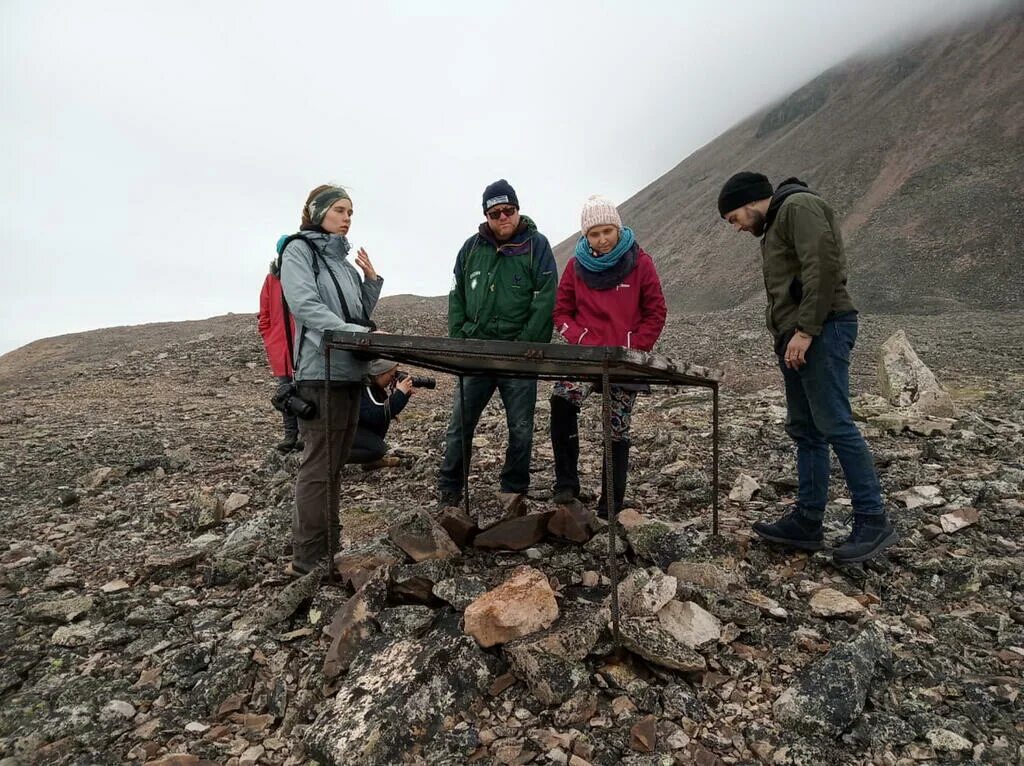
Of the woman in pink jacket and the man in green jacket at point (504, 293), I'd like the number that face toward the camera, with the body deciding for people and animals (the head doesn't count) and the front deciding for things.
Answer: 2

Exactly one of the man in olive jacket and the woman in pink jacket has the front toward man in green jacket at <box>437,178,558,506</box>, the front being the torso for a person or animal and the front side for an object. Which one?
the man in olive jacket

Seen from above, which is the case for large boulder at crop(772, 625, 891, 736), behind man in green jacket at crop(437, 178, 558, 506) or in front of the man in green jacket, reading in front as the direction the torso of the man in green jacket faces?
in front

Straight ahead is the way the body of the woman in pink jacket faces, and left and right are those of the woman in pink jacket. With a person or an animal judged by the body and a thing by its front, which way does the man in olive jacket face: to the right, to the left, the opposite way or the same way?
to the right

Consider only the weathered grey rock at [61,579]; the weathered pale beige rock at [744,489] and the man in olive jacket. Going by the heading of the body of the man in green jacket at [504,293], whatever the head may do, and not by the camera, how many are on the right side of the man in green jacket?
1

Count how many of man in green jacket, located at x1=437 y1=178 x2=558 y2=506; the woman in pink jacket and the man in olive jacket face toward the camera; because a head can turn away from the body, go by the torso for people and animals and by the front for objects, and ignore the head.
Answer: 2

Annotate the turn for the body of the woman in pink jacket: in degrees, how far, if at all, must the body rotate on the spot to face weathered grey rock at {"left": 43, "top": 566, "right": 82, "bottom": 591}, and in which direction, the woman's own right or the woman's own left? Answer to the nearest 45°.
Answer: approximately 90° to the woman's own right

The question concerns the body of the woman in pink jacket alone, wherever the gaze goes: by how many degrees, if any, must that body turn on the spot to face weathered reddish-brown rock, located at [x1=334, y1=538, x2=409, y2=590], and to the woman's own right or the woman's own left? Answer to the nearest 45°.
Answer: approximately 45° to the woman's own right

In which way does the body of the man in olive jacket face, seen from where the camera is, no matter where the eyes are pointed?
to the viewer's left

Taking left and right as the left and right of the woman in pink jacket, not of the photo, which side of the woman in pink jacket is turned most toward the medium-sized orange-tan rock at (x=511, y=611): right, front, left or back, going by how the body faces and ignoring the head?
front
